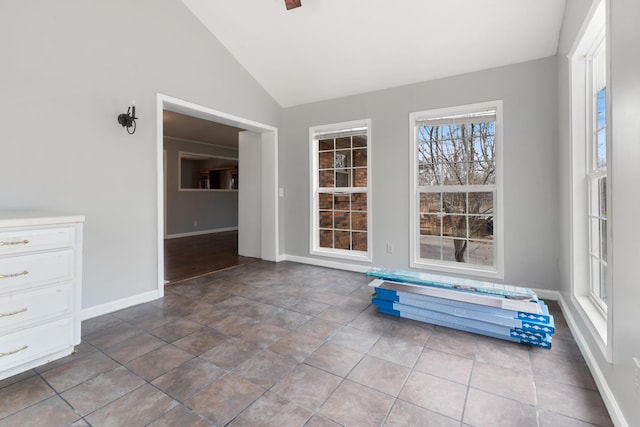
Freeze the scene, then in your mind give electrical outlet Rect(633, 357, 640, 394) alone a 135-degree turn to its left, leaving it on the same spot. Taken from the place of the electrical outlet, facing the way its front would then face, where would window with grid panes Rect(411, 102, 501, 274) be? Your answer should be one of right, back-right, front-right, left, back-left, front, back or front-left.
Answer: back

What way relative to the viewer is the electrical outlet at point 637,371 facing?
to the viewer's left

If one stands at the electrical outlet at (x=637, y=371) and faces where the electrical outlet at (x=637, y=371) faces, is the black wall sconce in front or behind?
in front

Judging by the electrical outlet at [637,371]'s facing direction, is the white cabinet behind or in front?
in front

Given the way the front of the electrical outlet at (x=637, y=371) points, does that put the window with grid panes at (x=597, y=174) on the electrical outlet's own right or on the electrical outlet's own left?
on the electrical outlet's own right
